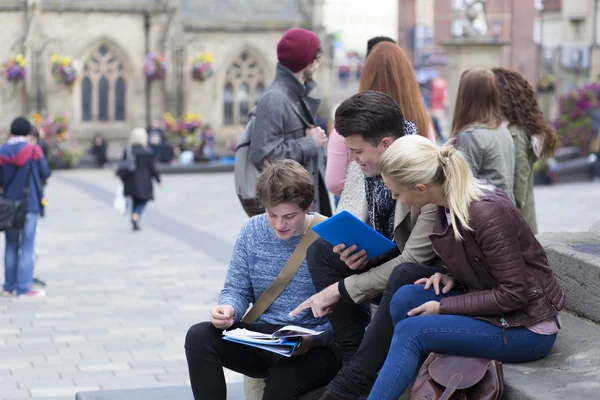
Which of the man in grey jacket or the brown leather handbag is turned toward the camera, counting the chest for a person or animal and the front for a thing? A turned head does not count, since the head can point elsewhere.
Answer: the brown leather handbag

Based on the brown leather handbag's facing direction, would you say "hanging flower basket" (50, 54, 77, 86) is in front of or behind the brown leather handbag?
behind

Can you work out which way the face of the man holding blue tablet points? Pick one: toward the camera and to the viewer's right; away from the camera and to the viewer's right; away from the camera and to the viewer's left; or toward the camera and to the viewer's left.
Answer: toward the camera and to the viewer's left

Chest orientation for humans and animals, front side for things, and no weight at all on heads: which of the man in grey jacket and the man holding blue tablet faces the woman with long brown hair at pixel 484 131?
the man in grey jacket

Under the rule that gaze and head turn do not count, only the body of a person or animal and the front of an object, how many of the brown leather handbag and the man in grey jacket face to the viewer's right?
1

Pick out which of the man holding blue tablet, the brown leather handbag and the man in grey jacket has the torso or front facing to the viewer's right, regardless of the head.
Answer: the man in grey jacket

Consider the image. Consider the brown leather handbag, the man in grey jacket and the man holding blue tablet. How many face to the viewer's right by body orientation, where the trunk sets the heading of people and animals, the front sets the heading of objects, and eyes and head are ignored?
1

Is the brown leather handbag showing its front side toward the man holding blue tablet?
no

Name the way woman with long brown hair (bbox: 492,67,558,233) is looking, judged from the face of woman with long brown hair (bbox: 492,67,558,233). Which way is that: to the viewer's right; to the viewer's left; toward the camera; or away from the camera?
away from the camera

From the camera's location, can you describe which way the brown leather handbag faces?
facing the viewer

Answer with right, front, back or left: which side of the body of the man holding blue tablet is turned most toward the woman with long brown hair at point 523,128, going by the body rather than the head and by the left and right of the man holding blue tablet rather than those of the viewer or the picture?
back

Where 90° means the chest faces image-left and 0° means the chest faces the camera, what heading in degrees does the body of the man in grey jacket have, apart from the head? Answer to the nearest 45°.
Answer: approximately 270°

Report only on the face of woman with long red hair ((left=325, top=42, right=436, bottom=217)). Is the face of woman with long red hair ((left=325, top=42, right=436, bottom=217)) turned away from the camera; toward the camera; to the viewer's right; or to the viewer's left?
away from the camera

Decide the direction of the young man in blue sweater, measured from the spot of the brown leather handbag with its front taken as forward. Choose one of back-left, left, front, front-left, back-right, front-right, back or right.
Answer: back-right

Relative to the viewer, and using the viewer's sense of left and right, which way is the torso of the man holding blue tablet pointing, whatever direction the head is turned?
facing the viewer and to the left of the viewer

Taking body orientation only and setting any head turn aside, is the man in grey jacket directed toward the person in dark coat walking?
no

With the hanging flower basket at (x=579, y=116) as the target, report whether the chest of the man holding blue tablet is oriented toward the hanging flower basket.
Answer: no
